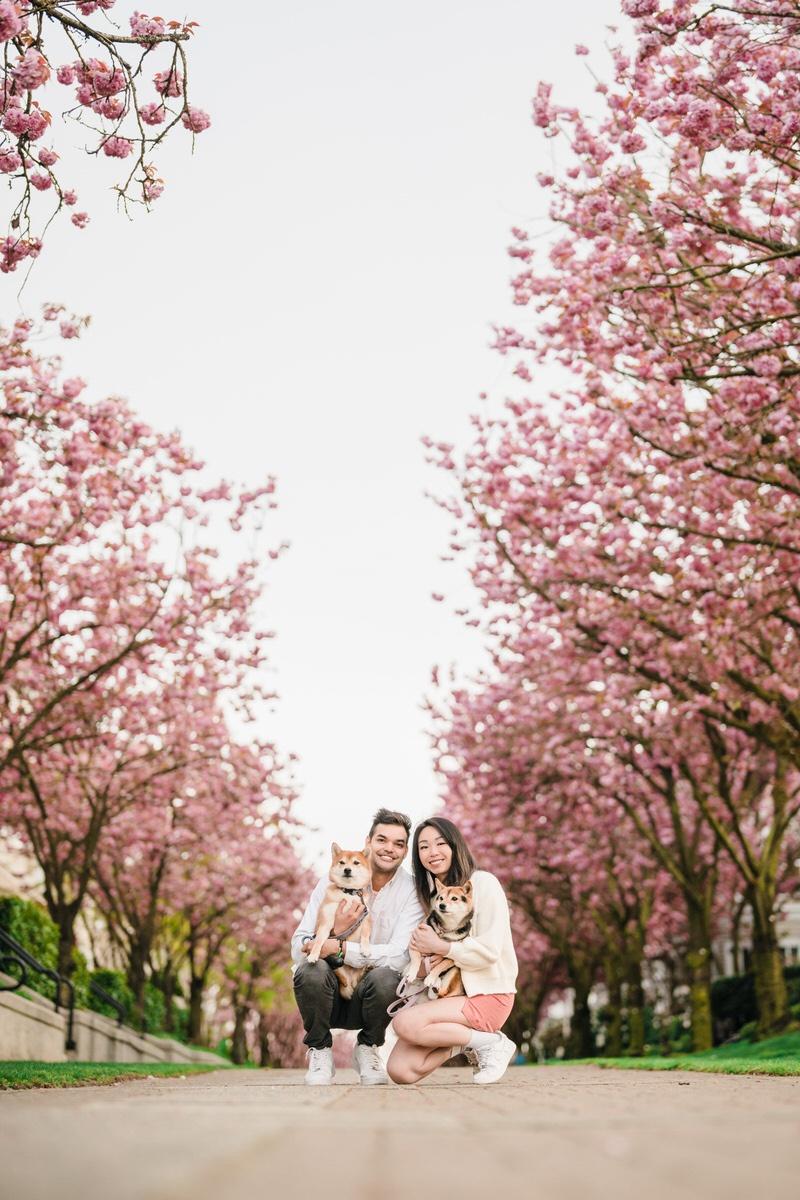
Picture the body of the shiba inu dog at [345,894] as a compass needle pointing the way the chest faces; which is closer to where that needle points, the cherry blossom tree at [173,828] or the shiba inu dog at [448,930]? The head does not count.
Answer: the shiba inu dog

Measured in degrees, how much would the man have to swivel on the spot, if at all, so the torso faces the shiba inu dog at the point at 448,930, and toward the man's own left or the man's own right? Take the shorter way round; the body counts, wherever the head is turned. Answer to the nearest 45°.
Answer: approximately 45° to the man's own left

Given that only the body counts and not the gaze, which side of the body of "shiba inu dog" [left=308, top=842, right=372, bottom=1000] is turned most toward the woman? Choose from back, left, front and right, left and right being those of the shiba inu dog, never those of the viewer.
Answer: left

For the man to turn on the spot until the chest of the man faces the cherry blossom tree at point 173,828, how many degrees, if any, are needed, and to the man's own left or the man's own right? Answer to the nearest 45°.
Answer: approximately 180°

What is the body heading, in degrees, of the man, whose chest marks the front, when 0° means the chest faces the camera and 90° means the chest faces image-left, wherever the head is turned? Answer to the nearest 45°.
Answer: approximately 0°
